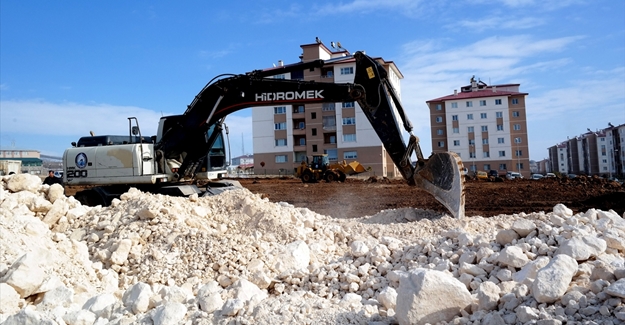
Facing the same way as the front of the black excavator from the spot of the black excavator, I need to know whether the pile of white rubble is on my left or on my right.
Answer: on my right

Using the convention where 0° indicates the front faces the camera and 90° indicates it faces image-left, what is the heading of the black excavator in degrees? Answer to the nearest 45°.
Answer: approximately 270°

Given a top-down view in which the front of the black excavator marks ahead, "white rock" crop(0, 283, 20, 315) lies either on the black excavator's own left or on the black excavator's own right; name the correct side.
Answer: on the black excavator's own right

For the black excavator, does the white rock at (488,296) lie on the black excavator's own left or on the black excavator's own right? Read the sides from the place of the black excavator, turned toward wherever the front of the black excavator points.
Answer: on the black excavator's own right

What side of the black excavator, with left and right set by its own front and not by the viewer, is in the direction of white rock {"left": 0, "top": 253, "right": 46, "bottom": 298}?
right

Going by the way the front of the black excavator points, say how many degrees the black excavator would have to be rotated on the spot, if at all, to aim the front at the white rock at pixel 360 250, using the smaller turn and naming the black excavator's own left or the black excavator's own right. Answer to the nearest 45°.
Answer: approximately 45° to the black excavator's own right

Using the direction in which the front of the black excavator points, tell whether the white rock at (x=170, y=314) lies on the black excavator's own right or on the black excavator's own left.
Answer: on the black excavator's own right

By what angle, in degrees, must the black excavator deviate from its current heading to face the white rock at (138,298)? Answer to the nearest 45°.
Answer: approximately 90° to its right

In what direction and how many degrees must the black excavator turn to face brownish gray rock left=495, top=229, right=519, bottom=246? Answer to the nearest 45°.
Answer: approximately 45° to its right

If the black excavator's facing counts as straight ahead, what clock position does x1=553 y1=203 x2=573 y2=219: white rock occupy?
The white rock is roughly at 1 o'clock from the black excavator.

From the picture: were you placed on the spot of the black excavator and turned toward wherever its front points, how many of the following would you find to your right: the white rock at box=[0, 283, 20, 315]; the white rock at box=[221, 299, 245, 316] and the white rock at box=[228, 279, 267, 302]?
3

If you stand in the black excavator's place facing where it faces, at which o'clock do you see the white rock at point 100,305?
The white rock is roughly at 3 o'clock from the black excavator.

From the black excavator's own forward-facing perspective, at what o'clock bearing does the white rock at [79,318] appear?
The white rock is roughly at 3 o'clock from the black excavator.

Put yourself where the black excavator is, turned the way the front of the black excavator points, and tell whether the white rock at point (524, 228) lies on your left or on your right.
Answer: on your right
